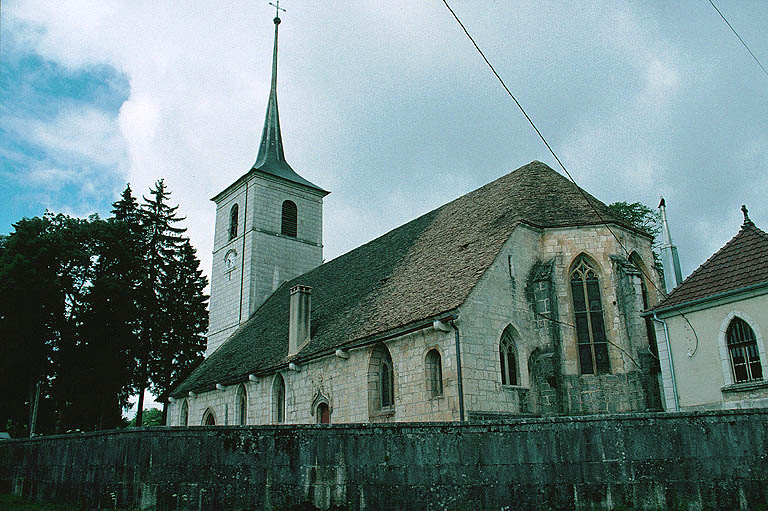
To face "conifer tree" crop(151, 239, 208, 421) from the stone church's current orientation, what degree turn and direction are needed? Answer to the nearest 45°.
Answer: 0° — it already faces it

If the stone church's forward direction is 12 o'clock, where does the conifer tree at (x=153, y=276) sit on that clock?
The conifer tree is roughly at 12 o'clock from the stone church.

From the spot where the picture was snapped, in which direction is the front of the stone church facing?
facing away from the viewer and to the left of the viewer
